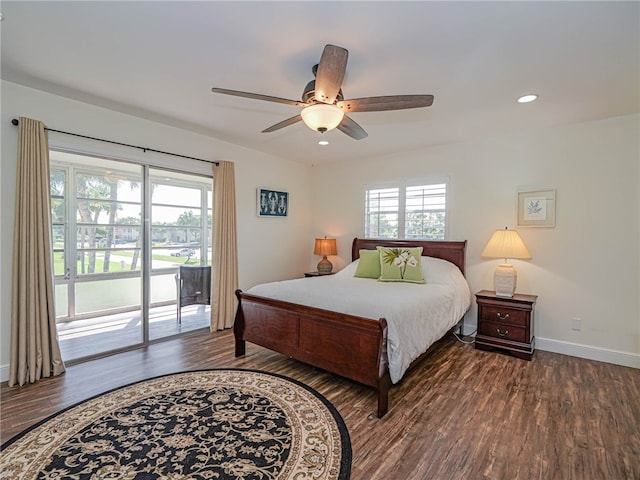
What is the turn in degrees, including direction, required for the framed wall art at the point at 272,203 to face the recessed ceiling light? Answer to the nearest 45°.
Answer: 0° — it already faces it

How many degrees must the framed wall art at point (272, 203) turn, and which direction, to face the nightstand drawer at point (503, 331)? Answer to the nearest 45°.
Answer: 0° — it already faces it

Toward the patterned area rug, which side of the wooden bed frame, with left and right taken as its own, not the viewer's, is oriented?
front

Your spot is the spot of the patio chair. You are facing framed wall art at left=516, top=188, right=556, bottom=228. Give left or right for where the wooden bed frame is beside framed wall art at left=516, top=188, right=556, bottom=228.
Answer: right

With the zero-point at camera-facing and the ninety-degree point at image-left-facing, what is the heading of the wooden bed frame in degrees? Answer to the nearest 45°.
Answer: approximately 45°

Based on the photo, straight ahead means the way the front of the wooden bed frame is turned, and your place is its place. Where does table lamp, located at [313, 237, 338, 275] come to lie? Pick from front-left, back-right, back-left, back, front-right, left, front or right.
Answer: back-right

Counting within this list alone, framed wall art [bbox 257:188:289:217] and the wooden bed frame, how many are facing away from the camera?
0

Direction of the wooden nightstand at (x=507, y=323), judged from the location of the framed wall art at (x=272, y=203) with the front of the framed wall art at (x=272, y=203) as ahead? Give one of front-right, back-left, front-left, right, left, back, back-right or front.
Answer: front

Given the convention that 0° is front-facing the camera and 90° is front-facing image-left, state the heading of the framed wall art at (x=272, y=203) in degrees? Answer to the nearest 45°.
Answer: approximately 315°

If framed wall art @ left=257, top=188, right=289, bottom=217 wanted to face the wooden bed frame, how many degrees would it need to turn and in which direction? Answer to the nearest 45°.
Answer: approximately 45° to its right

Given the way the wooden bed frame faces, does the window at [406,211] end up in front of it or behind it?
behind

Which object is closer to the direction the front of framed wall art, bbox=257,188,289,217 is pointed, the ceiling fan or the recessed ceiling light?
the recessed ceiling light

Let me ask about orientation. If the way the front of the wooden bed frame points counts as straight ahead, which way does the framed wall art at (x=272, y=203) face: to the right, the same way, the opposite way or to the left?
to the left

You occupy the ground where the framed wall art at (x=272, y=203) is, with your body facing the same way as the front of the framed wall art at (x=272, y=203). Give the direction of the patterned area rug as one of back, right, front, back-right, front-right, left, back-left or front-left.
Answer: front-right

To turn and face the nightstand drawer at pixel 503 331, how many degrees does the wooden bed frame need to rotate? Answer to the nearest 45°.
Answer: approximately 180°

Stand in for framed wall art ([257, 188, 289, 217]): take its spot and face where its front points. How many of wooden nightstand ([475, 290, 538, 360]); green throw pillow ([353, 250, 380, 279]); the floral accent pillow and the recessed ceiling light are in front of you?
4

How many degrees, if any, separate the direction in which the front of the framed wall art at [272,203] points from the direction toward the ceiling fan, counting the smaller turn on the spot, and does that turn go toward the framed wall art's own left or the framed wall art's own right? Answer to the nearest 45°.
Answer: approximately 45° to the framed wall art's own right
